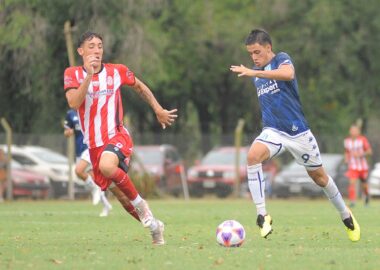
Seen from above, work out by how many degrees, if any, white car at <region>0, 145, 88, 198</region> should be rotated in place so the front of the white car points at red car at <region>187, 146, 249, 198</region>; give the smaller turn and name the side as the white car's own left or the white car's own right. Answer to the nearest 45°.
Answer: approximately 45° to the white car's own left

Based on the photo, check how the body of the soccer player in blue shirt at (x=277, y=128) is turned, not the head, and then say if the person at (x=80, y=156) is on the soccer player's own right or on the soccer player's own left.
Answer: on the soccer player's own right

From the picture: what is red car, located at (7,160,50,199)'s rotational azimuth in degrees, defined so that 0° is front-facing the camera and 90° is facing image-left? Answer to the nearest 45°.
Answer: approximately 315°

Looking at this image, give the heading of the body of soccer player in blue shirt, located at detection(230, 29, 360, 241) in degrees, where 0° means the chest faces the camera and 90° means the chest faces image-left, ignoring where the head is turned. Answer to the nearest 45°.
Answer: approximately 45°

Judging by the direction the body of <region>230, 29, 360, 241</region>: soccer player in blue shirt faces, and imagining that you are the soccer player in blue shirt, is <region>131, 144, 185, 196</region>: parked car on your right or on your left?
on your right
